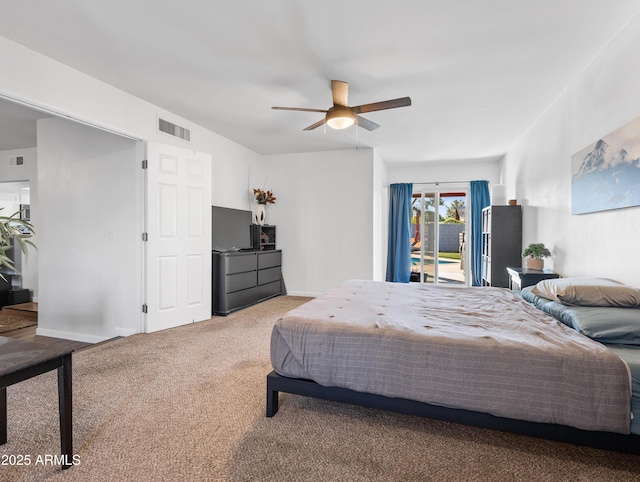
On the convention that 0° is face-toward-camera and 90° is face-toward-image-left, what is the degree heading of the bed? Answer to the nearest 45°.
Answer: approximately 90°

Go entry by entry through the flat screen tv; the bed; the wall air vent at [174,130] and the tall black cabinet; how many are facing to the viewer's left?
2

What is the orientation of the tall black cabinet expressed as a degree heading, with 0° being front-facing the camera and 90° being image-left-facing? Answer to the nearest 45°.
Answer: approximately 90°

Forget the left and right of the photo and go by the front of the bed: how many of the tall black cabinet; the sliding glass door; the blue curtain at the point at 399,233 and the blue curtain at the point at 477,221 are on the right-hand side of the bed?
4

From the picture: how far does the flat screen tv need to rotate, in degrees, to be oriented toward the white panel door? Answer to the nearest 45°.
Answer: approximately 90° to its right

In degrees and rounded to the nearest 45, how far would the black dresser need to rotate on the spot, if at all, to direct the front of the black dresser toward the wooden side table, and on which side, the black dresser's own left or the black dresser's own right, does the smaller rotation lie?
approximately 45° to the black dresser's own right

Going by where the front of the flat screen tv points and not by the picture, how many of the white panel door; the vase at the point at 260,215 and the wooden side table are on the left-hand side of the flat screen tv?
1

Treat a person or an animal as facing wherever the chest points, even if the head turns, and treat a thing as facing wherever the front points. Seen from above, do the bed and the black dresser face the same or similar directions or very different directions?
very different directions

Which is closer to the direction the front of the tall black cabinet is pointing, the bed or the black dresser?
the black dresser

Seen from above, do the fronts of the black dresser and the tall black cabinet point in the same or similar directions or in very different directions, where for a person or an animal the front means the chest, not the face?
very different directions

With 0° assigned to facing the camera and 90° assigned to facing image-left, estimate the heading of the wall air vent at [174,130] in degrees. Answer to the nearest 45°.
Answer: approximately 315°
